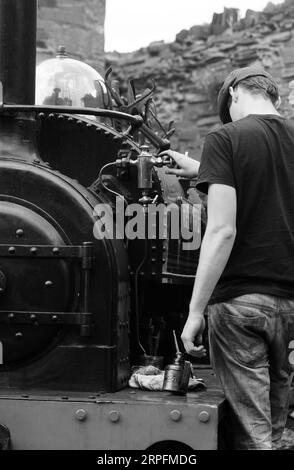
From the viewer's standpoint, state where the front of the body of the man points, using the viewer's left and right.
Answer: facing away from the viewer and to the left of the viewer

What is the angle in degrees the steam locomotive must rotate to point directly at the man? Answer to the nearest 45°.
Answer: approximately 45° to its left

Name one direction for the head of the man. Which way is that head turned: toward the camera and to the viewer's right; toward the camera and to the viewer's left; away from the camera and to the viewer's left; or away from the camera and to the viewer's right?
away from the camera and to the viewer's left

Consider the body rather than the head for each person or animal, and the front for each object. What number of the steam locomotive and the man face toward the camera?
1

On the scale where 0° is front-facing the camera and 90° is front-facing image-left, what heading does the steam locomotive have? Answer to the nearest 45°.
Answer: approximately 0°
